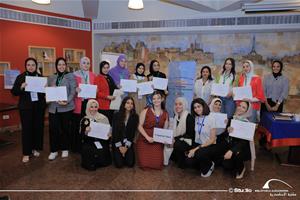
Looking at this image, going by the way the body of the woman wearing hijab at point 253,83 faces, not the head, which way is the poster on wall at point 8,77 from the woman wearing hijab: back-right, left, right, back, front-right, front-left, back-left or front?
front-right

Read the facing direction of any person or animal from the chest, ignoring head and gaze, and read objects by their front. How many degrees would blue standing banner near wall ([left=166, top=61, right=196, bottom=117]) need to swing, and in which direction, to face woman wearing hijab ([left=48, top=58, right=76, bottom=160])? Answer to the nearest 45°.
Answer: approximately 45° to its right

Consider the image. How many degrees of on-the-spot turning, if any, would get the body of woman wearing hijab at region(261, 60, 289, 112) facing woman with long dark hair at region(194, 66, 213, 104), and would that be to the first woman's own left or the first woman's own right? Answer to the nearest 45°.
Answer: approximately 45° to the first woman's own right

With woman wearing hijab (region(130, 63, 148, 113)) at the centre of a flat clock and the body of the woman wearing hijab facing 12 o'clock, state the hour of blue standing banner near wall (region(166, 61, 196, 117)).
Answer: The blue standing banner near wall is roughly at 9 o'clock from the woman wearing hijab.

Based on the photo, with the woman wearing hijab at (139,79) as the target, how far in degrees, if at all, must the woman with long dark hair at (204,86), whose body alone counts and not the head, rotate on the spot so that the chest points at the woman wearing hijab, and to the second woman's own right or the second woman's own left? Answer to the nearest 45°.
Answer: approximately 90° to the second woman's own right

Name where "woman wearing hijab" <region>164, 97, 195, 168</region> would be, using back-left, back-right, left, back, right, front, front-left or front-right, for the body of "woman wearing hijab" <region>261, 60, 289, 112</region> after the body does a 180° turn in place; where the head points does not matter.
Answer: back-left

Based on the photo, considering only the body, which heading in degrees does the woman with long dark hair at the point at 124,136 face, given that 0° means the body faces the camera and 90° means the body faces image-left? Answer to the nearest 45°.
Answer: approximately 0°

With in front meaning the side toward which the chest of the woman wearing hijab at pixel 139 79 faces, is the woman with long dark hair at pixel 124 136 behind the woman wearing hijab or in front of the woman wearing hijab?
in front

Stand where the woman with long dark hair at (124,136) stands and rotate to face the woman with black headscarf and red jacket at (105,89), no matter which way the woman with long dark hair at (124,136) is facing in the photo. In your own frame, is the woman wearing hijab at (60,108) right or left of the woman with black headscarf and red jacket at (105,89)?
left

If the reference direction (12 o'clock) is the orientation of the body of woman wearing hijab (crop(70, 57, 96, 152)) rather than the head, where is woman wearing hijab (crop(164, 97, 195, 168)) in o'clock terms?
woman wearing hijab (crop(164, 97, 195, 168)) is roughly at 10 o'clock from woman wearing hijab (crop(70, 57, 96, 152)).

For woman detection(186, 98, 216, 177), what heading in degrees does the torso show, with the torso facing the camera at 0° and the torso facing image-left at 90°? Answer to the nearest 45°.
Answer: approximately 45°

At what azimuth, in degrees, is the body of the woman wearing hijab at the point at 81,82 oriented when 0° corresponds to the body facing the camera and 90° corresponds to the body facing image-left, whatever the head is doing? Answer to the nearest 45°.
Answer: approximately 0°

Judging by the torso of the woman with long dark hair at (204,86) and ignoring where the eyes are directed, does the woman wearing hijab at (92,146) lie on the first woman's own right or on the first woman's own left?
on the first woman's own right
